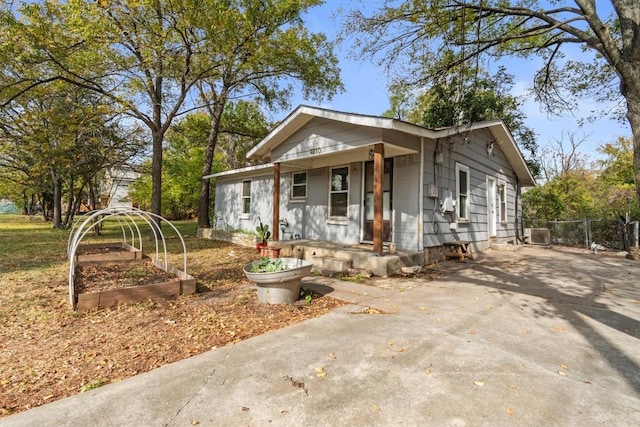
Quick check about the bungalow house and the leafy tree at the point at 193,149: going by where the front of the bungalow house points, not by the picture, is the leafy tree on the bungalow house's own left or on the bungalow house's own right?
on the bungalow house's own right

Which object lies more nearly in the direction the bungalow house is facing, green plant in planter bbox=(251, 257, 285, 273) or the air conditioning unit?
the green plant in planter

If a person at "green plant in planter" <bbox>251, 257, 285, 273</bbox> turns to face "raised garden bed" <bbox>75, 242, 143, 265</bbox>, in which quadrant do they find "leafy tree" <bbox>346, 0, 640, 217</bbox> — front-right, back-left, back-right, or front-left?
back-right

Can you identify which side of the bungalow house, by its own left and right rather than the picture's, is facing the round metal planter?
front

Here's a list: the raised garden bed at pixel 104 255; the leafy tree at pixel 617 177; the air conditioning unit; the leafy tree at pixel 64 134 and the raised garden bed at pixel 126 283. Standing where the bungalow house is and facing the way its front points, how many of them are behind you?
2

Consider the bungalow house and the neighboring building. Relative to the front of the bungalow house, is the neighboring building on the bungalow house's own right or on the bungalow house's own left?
on the bungalow house's own right

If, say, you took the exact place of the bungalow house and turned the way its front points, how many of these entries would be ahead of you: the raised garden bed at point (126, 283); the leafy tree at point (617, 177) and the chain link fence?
1

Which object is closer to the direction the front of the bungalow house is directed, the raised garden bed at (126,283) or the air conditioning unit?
the raised garden bed

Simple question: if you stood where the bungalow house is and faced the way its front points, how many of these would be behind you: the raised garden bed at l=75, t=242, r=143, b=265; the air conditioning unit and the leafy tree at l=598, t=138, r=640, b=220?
2

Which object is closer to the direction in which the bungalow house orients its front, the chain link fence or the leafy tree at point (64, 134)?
the leafy tree

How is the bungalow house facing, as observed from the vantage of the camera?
facing the viewer and to the left of the viewer

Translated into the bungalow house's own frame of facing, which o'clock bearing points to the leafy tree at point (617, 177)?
The leafy tree is roughly at 6 o'clock from the bungalow house.

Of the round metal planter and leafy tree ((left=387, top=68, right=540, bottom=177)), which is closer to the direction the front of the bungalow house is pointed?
the round metal planter

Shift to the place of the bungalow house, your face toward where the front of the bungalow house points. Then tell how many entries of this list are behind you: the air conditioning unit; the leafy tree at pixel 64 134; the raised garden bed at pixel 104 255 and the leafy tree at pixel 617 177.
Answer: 2

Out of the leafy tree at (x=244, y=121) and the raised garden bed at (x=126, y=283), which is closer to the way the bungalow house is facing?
the raised garden bed

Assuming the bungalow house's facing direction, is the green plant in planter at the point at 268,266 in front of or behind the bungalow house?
in front

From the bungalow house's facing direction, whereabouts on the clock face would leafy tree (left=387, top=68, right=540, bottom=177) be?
The leafy tree is roughly at 6 o'clock from the bungalow house.

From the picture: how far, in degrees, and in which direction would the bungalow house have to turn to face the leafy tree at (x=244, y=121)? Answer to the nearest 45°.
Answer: approximately 90° to its right

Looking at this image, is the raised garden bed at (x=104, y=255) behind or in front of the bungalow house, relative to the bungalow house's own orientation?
in front
